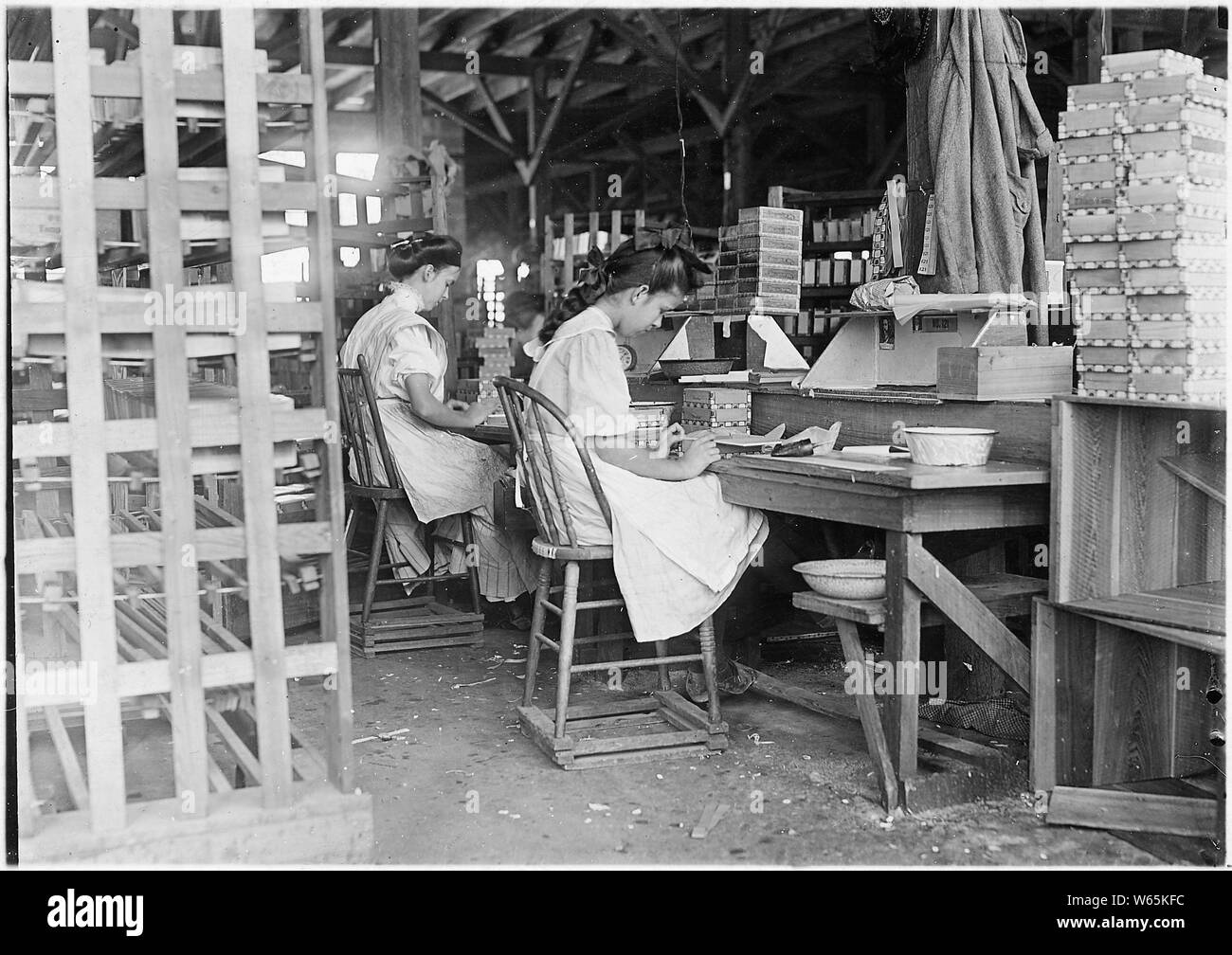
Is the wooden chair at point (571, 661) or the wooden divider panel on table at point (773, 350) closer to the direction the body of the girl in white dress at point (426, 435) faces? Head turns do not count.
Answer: the wooden divider panel on table

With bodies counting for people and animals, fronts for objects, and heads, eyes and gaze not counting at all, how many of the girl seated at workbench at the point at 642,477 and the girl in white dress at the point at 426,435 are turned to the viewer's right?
2

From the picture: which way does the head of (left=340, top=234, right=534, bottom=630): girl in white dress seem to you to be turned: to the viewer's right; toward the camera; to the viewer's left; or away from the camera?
to the viewer's right

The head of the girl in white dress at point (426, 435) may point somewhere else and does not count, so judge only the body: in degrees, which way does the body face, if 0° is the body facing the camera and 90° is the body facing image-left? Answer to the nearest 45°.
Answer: approximately 270°

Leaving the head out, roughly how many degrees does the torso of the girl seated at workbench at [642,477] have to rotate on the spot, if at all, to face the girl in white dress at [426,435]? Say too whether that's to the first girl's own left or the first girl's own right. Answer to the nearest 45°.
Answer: approximately 135° to the first girl's own left

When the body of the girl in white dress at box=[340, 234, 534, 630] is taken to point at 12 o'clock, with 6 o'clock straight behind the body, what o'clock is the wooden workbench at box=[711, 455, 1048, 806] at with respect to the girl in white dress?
The wooden workbench is roughly at 2 o'clock from the girl in white dress.

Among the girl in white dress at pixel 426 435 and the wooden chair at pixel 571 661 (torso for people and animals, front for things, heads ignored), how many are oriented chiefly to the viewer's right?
2

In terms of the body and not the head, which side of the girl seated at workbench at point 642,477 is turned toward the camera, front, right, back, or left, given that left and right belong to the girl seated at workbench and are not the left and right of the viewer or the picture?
right

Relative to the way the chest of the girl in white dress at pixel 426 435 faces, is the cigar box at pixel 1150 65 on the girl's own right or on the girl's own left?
on the girl's own right

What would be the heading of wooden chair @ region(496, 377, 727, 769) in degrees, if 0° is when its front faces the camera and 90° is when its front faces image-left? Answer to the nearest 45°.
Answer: approximately 270°
